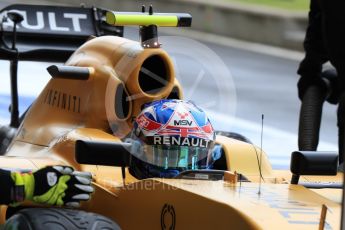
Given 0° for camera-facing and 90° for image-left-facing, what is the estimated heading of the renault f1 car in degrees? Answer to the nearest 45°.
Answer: approximately 315°
